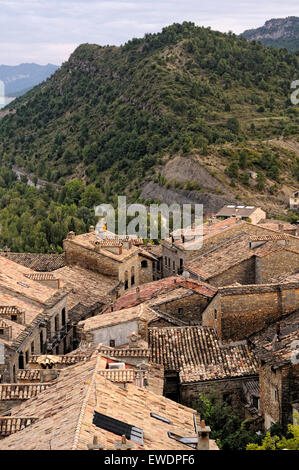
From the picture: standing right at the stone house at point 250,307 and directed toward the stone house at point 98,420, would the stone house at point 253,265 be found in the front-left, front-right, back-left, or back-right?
back-right

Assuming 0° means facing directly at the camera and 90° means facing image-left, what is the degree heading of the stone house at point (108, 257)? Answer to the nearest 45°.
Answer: approximately 315°
